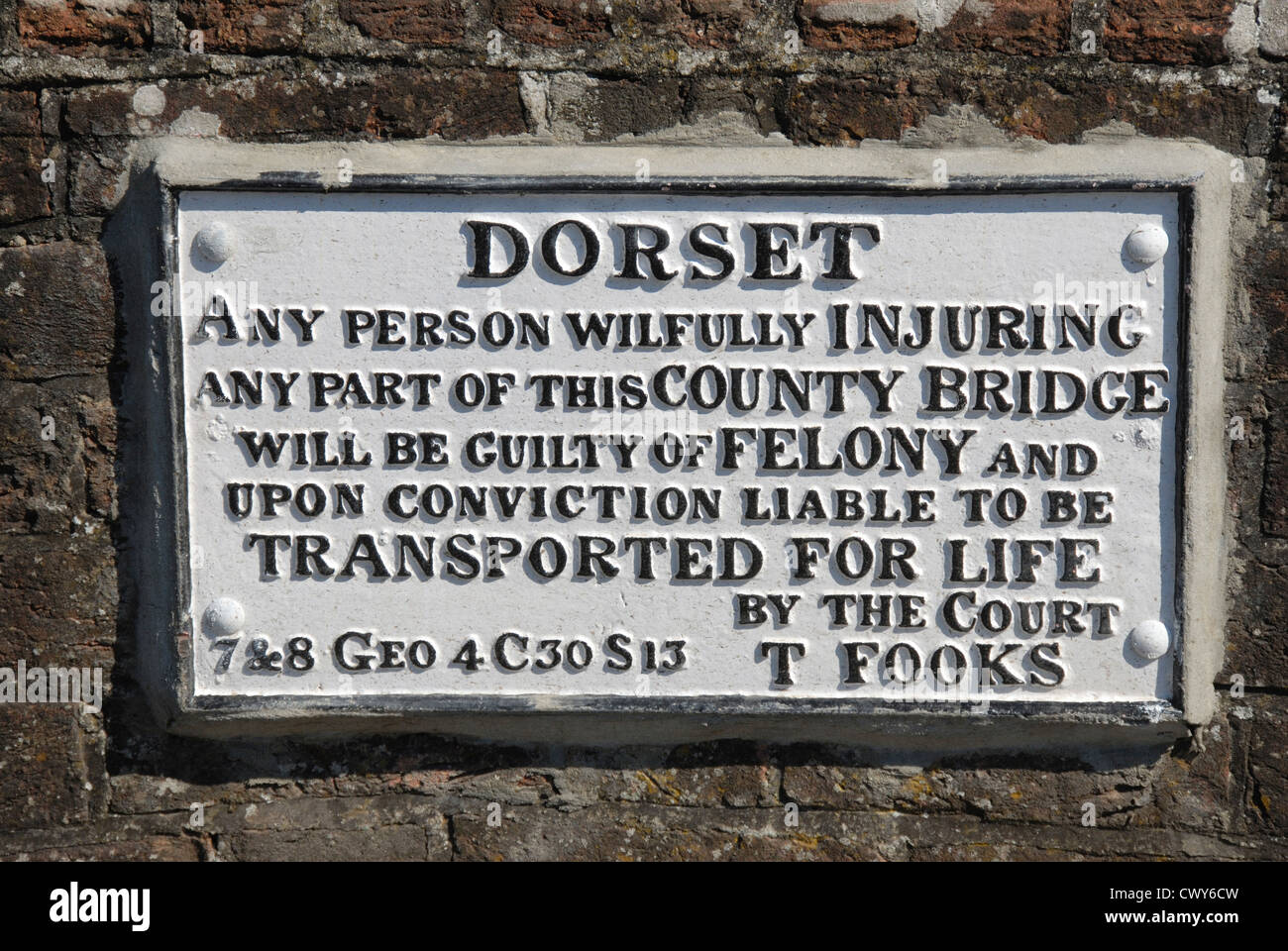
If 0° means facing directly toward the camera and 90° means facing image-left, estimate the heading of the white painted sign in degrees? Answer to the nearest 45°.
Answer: approximately 0°
